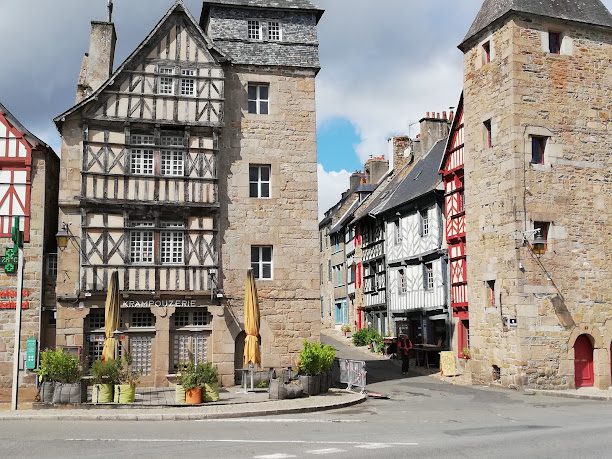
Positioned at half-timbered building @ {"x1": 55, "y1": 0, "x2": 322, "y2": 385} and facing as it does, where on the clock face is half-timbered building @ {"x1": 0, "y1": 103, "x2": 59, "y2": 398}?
half-timbered building @ {"x1": 0, "y1": 103, "x2": 59, "y2": 398} is roughly at 3 o'clock from half-timbered building @ {"x1": 55, "y1": 0, "x2": 322, "y2": 385}.

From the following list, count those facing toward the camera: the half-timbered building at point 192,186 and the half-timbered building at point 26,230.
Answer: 2

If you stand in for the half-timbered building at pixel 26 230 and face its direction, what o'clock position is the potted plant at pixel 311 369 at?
The potted plant is roughly at 10 o'clock from the half-timbered building.

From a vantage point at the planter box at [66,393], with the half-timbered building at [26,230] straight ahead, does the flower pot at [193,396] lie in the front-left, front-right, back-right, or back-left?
back-right

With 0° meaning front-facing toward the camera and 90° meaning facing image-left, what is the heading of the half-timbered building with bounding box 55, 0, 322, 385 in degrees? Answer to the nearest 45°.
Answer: approximately 0°

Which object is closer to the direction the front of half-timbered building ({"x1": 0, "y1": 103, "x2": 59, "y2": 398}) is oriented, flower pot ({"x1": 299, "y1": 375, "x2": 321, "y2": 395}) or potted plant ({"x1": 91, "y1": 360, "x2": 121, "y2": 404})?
the potted plant

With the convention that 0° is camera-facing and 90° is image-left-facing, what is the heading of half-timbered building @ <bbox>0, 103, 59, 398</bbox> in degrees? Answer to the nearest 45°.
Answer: approximately 0°

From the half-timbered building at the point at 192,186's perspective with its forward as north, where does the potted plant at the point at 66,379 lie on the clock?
The potted plant is roughly at 1 o'clock from the half-timbered building.
